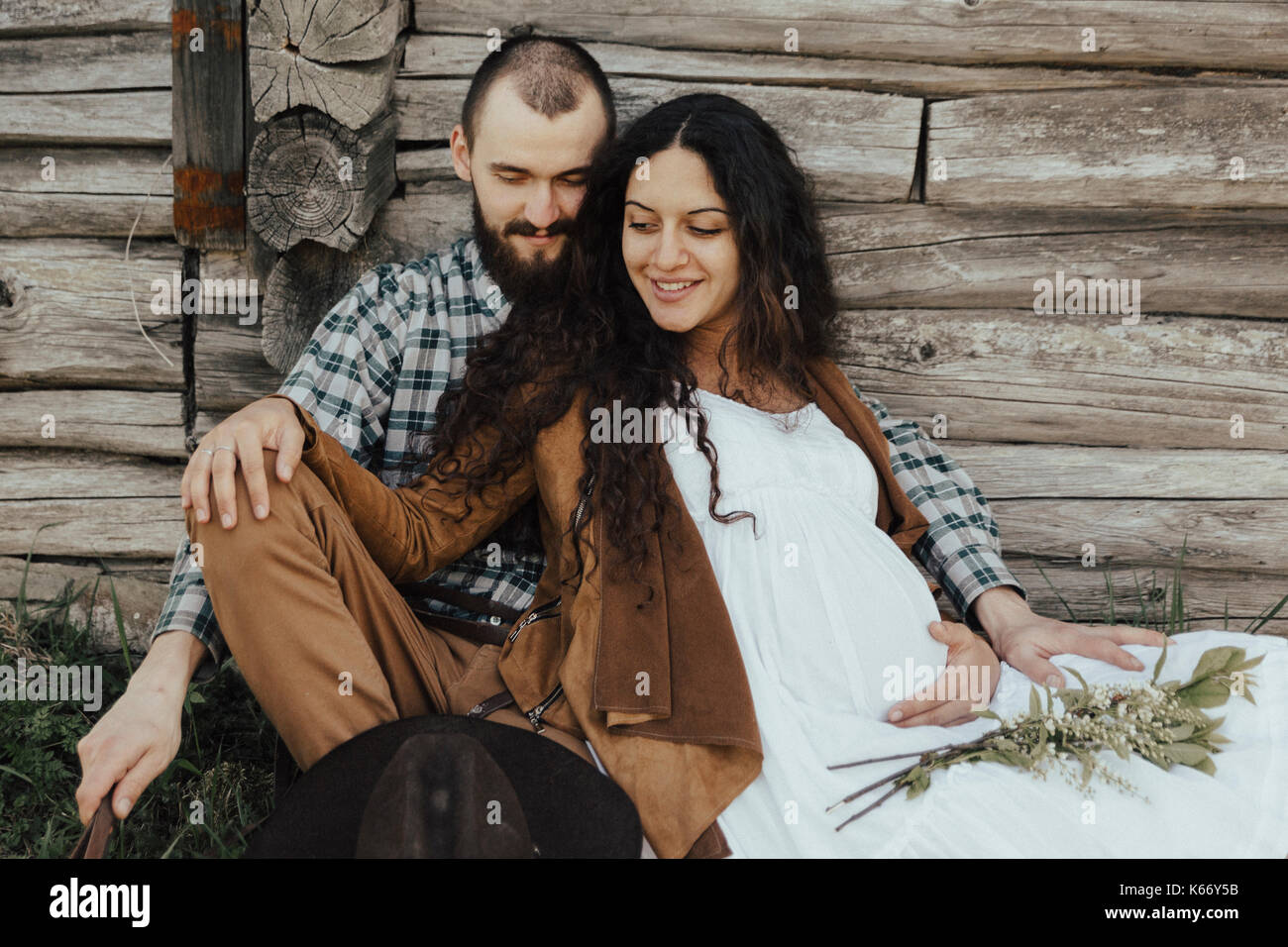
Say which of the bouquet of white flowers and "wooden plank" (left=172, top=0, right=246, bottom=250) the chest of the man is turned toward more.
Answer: the bouquet of white flowers

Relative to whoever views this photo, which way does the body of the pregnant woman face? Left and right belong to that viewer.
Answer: facing the viewer and to the right of the viewer

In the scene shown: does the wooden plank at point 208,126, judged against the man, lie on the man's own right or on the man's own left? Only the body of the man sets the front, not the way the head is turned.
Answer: on the man's own right

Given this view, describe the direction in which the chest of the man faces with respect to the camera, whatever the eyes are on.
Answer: toward the camera
